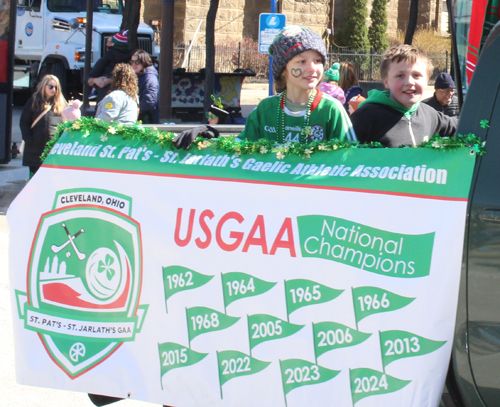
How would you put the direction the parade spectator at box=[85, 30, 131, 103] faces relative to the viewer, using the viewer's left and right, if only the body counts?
facing to the left of the viewer

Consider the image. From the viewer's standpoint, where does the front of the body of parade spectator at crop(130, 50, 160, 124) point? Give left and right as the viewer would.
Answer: facing to the left of the viewer

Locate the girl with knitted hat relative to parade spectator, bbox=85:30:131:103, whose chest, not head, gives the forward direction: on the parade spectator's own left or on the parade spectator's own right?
on the parade spectator's own left

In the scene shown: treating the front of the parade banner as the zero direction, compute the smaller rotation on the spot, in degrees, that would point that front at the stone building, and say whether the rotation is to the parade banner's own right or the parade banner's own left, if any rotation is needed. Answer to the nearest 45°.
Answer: approximately 180°

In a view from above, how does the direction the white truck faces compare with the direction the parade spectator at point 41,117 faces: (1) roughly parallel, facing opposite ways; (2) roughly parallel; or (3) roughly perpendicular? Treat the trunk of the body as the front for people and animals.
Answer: roughly parallel

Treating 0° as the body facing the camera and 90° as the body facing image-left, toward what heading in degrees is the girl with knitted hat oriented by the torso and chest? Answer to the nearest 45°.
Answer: approximately 0°

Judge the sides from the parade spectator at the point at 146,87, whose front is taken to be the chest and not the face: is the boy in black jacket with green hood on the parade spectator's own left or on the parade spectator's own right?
on the parade spectator's own left

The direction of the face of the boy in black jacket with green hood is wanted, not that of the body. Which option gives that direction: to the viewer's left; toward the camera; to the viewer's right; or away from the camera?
toward the camera

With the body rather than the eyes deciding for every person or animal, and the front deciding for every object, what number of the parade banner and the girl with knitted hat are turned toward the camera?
2

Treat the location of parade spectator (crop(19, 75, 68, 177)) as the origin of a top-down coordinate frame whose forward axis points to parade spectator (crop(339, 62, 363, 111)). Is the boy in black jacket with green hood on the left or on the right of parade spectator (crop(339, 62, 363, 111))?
right

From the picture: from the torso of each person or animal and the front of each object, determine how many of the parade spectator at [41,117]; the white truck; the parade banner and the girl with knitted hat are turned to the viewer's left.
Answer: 0

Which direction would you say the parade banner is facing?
toward the camera

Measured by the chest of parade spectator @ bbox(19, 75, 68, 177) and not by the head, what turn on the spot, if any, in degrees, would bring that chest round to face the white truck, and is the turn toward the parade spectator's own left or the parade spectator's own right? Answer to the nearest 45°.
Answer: approximately 135° to the parade spectator's own left
